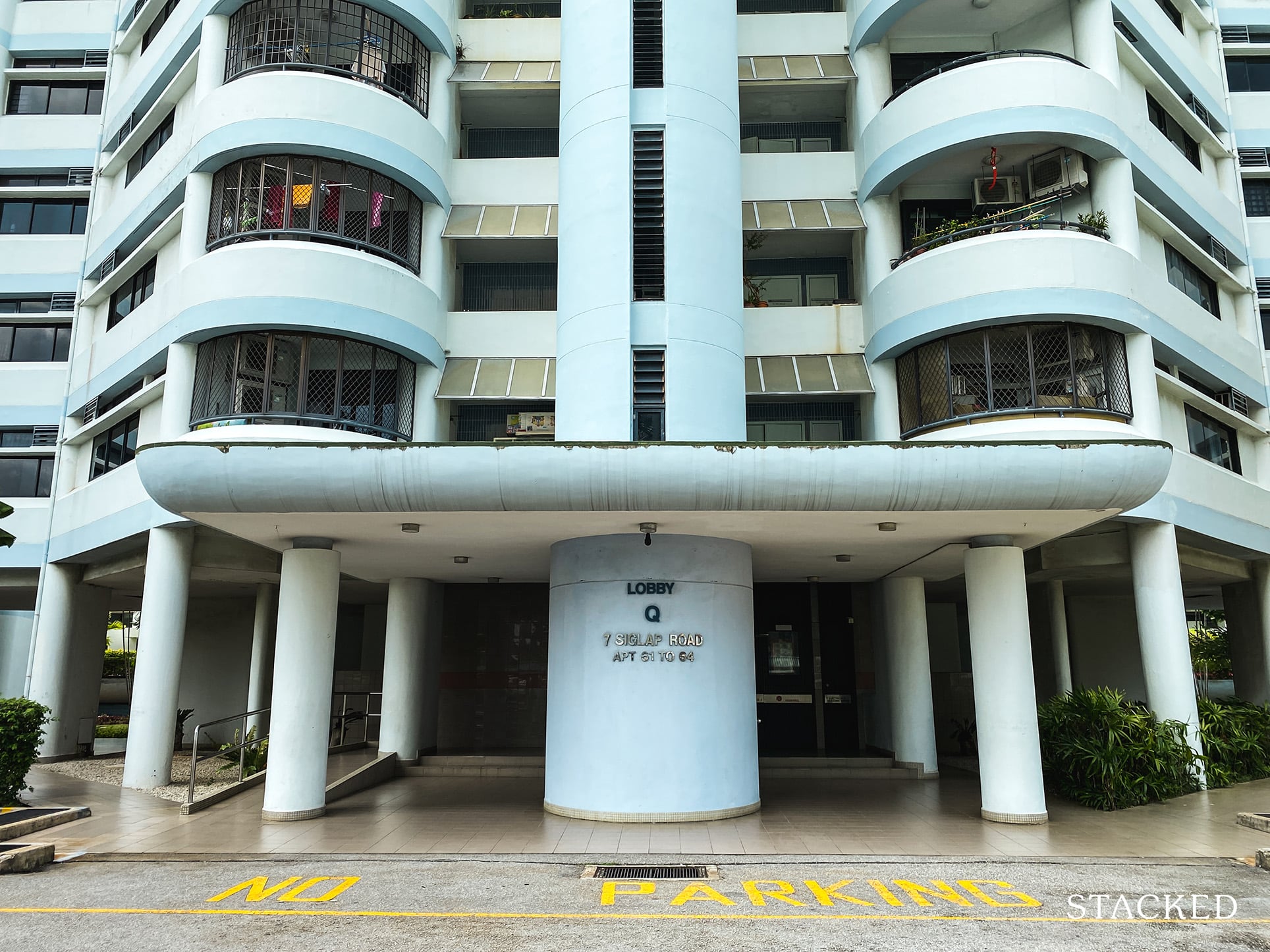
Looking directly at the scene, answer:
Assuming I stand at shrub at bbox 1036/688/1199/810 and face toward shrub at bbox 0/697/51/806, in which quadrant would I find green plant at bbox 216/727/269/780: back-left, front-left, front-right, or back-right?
front-right

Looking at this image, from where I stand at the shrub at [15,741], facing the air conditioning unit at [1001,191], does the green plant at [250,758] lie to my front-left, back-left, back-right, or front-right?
front-left

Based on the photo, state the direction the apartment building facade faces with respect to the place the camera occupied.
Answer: facing the viewer

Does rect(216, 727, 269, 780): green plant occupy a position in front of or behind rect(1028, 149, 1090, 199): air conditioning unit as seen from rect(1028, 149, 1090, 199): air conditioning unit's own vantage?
in front

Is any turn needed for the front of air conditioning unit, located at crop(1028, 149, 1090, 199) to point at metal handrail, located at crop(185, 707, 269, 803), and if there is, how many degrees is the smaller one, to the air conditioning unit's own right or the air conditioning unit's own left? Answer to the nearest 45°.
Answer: approximately 45° to the air conditioning unit's own right

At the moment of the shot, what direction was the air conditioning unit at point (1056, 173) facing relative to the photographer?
facing the viewer and to the left of the viewer

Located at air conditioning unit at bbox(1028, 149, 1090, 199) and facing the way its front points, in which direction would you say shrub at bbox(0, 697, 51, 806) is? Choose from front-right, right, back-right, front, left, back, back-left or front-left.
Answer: front

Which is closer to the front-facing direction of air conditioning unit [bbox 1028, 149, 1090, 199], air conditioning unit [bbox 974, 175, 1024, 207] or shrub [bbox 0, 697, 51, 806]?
the shrub

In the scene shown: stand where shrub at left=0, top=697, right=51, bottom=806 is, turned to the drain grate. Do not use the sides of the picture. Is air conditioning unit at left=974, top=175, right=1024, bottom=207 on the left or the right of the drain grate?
left
